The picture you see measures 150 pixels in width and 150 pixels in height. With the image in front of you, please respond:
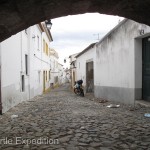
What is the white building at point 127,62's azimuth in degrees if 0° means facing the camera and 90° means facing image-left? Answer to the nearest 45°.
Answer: approximately 45°

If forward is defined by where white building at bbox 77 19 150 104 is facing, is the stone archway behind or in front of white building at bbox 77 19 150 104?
in front
